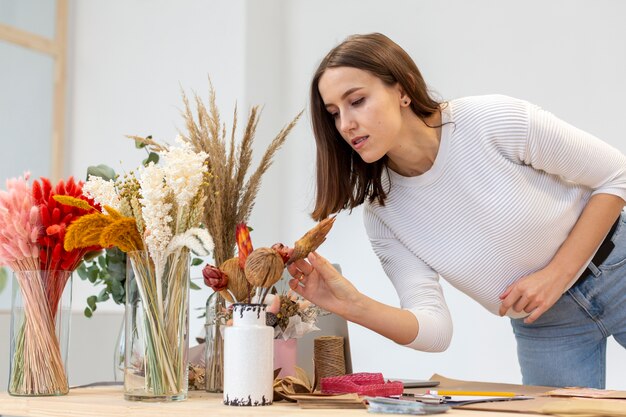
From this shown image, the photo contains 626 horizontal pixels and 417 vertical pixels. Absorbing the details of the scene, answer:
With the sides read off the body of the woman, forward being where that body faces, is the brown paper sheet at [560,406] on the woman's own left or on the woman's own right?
on the woman's own left

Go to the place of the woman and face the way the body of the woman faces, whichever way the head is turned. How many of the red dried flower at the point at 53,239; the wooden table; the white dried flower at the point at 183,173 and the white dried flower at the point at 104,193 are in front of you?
4

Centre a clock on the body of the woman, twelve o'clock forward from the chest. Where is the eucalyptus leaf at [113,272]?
The eucalyptus leaf is roughly at 2 o'clock from the woman.

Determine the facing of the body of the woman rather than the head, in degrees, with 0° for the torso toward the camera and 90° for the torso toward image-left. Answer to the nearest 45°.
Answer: approximately 45°

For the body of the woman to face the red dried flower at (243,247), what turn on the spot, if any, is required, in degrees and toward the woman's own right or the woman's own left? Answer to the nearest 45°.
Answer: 0° — they already face it

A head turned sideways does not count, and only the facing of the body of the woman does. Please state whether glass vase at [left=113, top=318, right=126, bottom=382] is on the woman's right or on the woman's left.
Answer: on the woman's right

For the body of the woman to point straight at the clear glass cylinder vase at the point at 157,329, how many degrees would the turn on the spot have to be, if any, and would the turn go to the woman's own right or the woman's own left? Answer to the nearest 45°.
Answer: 0° — they already face it
